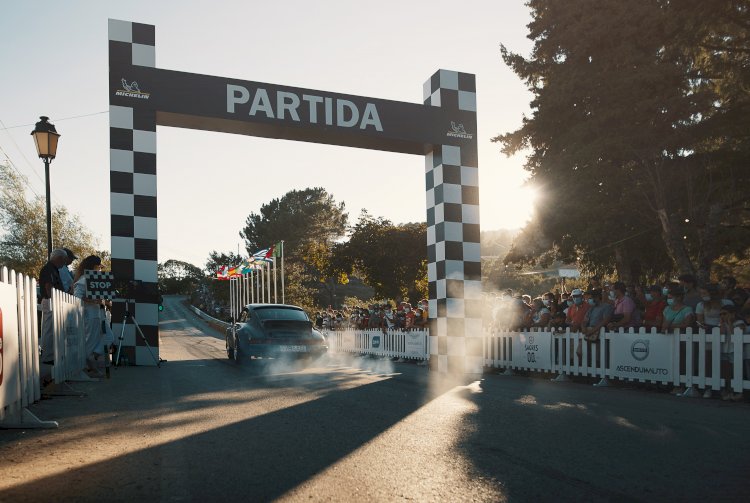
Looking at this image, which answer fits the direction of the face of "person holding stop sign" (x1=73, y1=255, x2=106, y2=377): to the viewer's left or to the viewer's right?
to the viewer's right

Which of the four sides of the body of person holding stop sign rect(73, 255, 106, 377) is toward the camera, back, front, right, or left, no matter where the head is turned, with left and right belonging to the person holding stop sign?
right

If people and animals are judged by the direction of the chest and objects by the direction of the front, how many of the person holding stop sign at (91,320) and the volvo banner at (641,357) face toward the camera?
1
